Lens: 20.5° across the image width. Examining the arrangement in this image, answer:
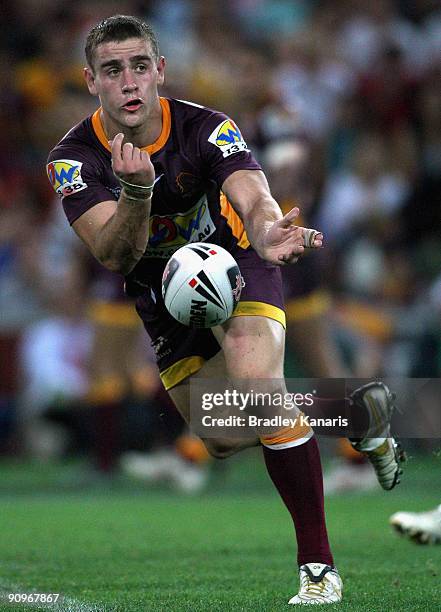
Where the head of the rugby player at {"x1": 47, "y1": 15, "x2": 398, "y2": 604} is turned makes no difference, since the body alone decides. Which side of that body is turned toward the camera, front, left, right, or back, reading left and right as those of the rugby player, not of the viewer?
front

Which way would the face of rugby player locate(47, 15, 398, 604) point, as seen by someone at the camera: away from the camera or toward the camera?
toward the camera
